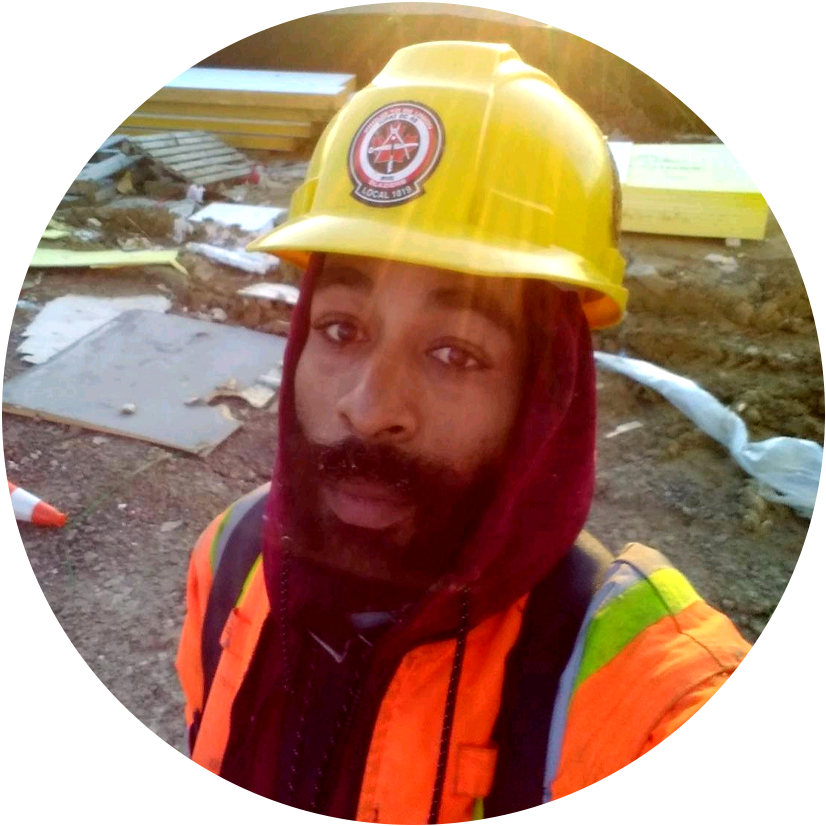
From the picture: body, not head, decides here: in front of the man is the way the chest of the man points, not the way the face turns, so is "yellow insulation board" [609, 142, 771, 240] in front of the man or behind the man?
behind

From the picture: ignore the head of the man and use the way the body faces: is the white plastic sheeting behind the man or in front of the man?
behind

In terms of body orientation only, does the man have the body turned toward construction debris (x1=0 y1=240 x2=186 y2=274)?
no

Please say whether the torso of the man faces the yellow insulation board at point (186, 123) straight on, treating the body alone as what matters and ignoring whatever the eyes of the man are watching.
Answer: no

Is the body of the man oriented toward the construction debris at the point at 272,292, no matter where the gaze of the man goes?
no

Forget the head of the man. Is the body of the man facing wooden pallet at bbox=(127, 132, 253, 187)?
no

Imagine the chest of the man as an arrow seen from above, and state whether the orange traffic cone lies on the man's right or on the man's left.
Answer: on the man's right

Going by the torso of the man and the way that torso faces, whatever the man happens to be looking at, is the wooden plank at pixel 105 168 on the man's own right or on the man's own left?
on the man's own right

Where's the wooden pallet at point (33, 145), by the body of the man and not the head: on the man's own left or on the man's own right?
on the man's own right

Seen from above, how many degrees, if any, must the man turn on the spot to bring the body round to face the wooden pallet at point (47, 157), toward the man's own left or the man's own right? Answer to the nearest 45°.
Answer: approximately 90° to the man's own right

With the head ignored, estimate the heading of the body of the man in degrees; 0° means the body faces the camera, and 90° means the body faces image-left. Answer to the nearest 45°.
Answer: approximately 45°
